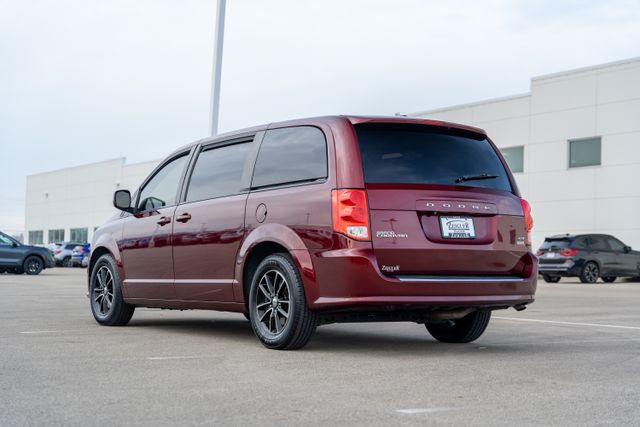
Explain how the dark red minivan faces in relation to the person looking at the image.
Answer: facing away from the viewer and to the left of the viewer

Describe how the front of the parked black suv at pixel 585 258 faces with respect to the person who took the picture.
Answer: facing away from the viewer and to the right of the viewer

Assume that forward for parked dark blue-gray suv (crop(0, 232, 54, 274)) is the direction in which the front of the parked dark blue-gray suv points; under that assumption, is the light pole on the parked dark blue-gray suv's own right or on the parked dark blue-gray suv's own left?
on the parked dark blue-gray suv's own right

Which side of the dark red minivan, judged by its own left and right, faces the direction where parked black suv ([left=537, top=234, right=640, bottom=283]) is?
right

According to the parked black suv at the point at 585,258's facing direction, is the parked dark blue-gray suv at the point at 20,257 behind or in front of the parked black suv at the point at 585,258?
behind

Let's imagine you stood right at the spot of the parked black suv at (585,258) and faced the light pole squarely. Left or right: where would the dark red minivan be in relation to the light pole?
left

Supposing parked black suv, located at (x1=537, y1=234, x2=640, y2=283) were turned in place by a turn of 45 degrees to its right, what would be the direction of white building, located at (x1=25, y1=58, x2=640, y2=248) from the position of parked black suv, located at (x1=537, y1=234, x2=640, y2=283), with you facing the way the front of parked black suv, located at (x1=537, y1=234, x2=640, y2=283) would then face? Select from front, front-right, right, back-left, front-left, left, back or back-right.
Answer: left

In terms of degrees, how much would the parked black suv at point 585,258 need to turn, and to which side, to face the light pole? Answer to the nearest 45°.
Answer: approximately 180°
